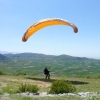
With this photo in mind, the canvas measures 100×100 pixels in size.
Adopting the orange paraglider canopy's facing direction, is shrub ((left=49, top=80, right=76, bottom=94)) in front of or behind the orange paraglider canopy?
behind
